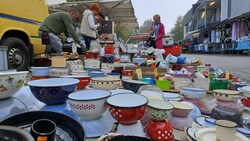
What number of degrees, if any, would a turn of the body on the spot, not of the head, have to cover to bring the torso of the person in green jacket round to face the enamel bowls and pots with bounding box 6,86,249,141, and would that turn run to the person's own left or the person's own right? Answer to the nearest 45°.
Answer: approximately 90° to the person's own right

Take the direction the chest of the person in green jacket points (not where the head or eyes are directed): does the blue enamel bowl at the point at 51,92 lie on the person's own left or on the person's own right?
on the person's own right

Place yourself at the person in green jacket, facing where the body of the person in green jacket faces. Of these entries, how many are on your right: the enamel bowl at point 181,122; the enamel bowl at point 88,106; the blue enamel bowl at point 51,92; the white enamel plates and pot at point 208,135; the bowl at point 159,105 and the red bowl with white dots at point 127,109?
6

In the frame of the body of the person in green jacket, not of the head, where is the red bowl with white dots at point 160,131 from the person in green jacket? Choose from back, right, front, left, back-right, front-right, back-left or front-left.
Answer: right

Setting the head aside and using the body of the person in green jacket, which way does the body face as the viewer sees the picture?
to the viewer's right

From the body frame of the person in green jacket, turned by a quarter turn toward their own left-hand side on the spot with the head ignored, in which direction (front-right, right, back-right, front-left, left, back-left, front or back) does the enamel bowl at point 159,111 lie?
back

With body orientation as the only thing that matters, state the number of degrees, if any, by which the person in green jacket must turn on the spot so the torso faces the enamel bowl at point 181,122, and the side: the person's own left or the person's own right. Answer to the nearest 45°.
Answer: approximately 90° to the person's own right

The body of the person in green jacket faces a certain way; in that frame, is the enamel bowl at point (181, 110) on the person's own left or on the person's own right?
on the person's own right
